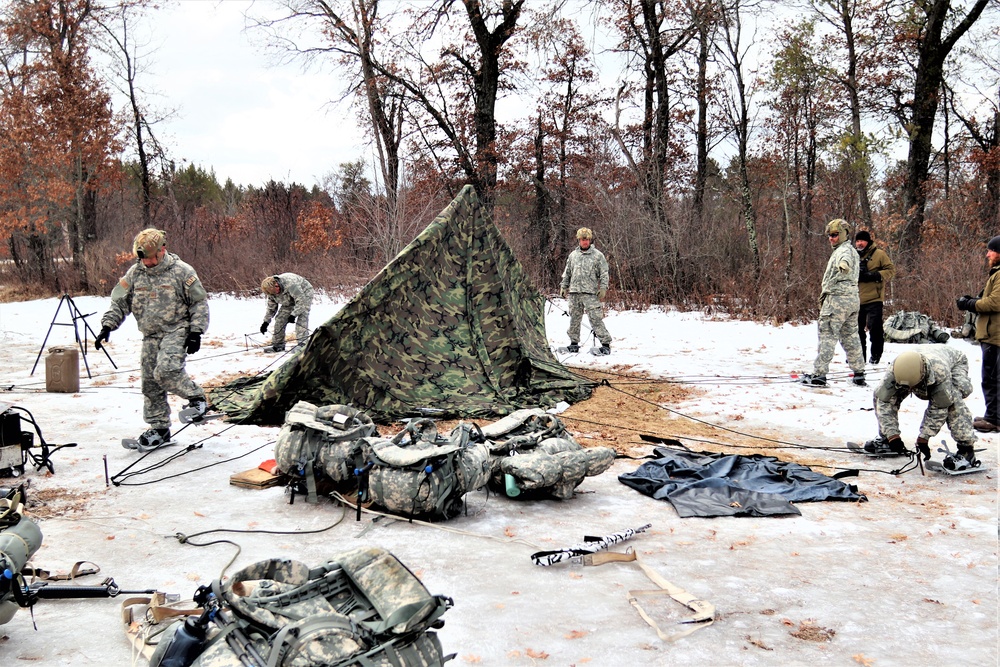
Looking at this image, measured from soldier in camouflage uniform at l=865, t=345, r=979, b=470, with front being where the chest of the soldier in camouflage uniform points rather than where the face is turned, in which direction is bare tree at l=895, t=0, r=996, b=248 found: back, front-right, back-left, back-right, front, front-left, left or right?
back-right

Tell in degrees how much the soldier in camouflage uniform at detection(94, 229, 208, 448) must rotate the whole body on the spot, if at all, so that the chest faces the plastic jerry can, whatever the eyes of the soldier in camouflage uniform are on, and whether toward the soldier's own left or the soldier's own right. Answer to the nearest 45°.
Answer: approximately 135° to the soldier's own right

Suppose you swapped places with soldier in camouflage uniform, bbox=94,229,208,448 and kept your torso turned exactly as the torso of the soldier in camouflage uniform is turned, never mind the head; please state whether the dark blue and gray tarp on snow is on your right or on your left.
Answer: on your left

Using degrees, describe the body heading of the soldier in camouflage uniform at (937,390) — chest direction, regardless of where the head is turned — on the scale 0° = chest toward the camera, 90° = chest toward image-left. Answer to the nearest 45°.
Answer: approximately 45°

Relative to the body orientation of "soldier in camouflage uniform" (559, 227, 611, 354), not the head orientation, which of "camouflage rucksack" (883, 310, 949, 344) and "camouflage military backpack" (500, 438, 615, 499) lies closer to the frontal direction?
the camouflage military backpack

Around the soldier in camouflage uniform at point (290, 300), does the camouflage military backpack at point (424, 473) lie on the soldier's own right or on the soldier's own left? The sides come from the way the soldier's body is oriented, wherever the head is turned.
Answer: on the soldier's own left

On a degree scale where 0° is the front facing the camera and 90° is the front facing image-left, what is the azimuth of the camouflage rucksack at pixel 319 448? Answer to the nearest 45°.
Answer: approximately 0°

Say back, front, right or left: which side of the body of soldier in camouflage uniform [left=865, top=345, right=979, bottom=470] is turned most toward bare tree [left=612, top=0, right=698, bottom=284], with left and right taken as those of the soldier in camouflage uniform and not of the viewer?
right

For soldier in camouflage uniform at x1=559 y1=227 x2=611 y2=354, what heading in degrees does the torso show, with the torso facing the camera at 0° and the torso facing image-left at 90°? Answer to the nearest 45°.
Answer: approximately 0°

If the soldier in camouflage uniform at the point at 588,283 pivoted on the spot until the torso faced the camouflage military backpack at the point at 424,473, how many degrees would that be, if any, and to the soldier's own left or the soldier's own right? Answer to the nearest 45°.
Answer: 0° — they already face it

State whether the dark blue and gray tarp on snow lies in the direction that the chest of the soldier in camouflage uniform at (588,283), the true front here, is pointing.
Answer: yes
